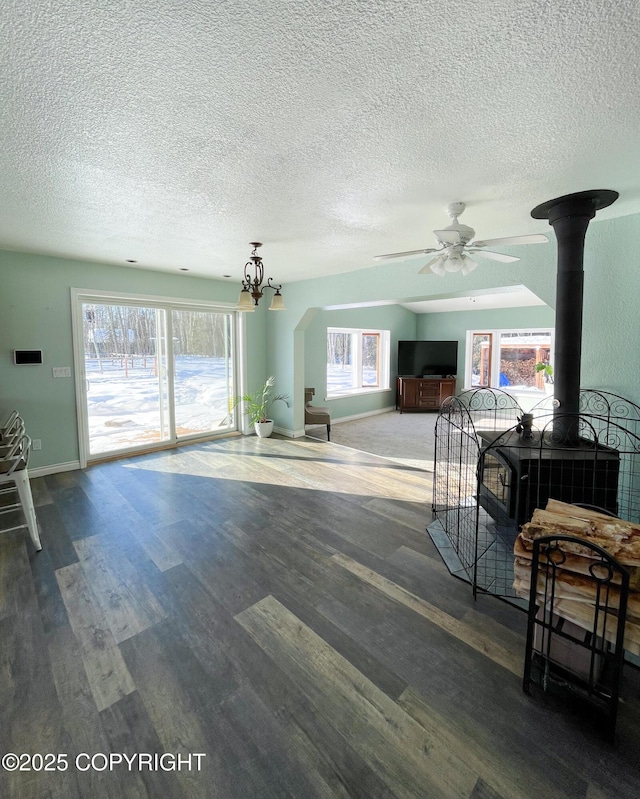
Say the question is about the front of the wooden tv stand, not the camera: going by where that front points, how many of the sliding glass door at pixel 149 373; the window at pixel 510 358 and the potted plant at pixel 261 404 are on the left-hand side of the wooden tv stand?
1

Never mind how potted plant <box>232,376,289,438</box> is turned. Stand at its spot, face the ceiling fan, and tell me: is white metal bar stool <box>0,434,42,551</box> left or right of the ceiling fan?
right

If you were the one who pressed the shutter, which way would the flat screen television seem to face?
facing the viewer

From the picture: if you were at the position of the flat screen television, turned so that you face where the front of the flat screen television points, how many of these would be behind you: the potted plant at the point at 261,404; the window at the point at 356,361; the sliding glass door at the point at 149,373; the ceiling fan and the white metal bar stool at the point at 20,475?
0

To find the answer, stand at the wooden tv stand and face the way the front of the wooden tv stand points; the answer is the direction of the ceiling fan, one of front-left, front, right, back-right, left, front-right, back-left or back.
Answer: front

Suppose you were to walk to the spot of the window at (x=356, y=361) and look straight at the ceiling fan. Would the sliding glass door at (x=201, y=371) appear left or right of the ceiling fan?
right

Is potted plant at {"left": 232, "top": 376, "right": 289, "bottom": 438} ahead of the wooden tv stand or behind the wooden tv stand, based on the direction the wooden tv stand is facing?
ahead

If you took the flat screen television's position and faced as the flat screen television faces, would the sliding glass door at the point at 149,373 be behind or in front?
in front

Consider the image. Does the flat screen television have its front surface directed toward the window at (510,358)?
no

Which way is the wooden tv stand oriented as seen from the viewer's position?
toward the camera

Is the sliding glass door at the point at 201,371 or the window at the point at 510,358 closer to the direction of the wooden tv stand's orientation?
the sliding glass door

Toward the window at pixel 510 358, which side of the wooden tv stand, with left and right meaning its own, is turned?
left

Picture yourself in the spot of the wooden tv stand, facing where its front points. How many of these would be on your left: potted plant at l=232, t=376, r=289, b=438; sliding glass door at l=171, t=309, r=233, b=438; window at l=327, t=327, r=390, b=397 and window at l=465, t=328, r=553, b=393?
1

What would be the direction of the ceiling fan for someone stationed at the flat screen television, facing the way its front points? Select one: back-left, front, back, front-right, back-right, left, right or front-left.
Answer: front

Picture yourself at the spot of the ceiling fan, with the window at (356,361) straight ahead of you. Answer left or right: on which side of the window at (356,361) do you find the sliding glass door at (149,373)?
left

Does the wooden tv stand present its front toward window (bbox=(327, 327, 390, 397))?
no

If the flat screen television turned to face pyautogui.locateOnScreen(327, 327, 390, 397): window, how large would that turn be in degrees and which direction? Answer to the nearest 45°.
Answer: approximately 45° to its right

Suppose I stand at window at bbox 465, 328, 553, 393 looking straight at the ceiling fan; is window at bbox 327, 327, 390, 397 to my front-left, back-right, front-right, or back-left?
front-right

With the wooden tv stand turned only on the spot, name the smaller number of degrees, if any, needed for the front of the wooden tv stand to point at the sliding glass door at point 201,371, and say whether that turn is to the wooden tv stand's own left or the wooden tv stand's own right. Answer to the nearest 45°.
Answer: approximately 45° to the wooden tv stand's own right
